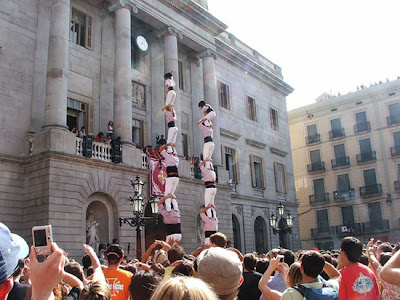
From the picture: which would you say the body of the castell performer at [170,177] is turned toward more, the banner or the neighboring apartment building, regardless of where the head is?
the banner

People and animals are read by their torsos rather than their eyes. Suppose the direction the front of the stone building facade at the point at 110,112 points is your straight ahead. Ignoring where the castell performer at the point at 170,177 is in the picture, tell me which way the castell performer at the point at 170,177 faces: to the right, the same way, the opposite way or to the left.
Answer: the opposite way

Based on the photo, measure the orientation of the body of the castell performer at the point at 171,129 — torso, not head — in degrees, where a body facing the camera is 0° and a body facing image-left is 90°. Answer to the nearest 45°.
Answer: approximately 135°

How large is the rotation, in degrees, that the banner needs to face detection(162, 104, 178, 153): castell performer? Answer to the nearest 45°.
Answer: approximately 45° to its right

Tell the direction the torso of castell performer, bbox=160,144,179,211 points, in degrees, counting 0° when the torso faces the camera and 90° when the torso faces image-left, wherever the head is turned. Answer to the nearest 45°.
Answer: approximately 135°

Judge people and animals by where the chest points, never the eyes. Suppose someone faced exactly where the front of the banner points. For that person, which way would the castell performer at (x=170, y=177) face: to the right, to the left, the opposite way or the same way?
the opposite way

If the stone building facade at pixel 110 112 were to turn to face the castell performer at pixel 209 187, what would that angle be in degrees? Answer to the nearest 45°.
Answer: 0° — it already faces them

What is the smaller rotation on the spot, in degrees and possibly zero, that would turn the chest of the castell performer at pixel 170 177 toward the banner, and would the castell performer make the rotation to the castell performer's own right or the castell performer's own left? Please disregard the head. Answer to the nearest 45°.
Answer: approximately 45° to the castell performer's own right

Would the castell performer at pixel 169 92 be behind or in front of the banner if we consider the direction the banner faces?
in front

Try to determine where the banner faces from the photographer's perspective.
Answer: facing the viewer and to the right of the viewer

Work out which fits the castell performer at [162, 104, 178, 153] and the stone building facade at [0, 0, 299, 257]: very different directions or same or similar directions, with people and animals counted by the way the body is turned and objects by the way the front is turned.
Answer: very different directions

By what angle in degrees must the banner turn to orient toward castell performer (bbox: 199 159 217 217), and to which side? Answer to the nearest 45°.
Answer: approximately 45° to its right

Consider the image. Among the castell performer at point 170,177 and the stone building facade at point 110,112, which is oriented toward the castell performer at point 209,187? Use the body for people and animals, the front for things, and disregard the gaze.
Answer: the stone building facade
